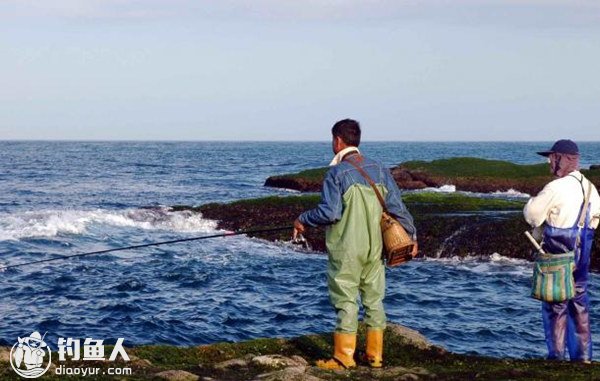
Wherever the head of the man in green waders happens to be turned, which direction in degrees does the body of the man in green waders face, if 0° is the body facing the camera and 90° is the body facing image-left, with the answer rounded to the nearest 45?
approximately 135°

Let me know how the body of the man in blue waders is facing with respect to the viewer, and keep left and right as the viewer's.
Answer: facing away from the viewer and to the left of the viewer

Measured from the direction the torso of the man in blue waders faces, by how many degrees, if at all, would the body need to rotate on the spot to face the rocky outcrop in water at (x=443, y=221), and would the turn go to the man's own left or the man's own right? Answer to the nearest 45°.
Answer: approximately 45° to the man's own right

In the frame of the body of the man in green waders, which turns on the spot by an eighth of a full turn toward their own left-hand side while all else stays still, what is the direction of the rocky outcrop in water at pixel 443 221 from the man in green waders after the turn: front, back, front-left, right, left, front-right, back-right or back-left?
right

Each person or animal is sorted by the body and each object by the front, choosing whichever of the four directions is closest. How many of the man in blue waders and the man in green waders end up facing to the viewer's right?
0

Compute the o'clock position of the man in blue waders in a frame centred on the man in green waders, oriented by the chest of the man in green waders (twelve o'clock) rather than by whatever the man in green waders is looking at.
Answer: The man in blue waders is roughly at 4 o'clock from the man in green waders.

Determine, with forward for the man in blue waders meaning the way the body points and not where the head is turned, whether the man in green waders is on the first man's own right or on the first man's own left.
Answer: on the first man's own left

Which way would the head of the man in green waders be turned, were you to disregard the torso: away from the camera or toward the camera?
away from the camera
